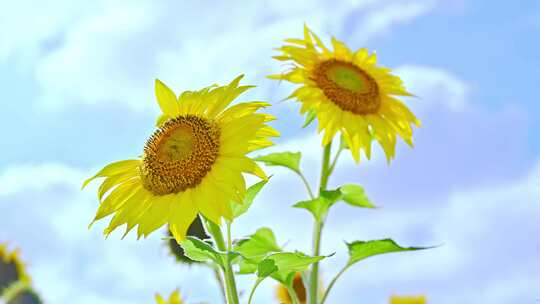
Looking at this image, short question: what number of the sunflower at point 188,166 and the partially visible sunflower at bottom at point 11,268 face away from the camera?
0

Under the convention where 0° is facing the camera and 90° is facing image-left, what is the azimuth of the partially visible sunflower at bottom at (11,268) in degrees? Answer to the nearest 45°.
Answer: approximately 0°

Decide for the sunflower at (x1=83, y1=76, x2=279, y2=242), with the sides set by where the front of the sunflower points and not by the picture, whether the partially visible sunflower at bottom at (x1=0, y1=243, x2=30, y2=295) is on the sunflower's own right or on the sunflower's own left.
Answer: on the sunflower's own right

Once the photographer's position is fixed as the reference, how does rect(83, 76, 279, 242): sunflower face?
facing the viewer and to the left of the viewer

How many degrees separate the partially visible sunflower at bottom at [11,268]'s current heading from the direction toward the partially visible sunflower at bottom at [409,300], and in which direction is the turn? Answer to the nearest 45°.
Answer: approximately 45° to its left
